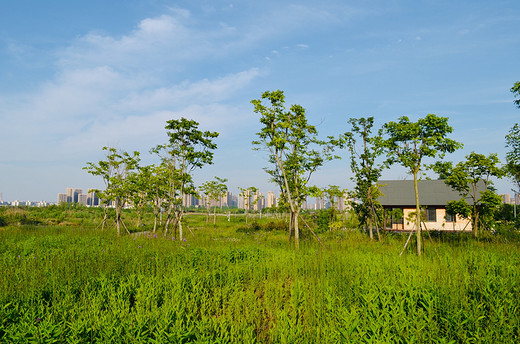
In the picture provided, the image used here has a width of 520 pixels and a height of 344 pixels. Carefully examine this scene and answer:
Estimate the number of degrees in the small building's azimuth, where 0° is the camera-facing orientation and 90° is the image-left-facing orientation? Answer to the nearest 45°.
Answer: approximately 0°
